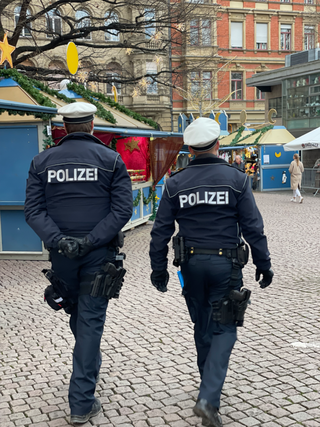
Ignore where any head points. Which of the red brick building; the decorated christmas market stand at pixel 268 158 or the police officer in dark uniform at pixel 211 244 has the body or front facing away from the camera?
the police officer in dark uniform

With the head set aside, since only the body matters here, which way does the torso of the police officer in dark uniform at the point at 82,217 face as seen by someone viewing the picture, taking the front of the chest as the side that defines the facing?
away from the camera

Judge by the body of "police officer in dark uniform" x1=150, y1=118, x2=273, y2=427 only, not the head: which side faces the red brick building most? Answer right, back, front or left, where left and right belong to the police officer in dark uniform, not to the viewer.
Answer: front

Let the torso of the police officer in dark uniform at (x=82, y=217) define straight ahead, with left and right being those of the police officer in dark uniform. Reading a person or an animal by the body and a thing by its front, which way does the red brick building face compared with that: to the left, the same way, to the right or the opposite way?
the opposite way

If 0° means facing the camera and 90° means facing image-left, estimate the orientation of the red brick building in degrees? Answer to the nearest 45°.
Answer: approximately 0°

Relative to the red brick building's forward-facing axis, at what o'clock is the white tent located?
The white tent is roughly at 12 o'clock from the red brick building.

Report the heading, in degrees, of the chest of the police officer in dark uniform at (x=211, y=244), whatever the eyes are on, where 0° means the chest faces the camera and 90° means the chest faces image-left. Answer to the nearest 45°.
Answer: approximately 180°

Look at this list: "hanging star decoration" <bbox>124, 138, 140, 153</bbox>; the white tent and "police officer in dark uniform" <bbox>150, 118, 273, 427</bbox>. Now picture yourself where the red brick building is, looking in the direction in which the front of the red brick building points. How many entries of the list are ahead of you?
3

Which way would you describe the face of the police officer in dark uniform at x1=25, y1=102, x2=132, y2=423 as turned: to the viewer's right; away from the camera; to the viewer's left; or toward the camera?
away from the camera

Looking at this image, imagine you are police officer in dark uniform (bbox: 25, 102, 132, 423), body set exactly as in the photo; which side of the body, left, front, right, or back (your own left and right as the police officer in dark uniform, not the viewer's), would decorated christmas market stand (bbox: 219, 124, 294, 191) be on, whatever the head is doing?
front

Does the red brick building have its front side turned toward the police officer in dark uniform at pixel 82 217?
yes

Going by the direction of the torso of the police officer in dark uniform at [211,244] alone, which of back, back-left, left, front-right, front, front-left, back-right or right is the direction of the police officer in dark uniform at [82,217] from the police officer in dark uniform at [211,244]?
left
